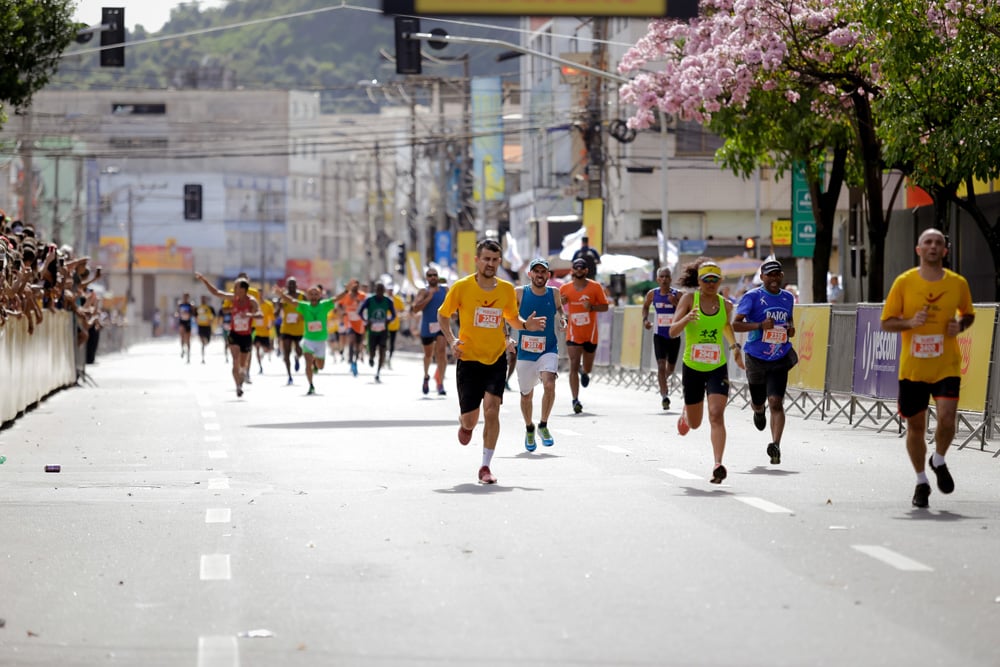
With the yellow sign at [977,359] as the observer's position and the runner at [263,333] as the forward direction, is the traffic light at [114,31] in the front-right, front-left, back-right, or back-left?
front-left

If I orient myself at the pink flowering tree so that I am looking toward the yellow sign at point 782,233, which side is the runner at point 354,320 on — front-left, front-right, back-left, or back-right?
front-left

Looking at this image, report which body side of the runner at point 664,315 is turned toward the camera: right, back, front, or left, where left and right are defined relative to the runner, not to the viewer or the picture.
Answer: front

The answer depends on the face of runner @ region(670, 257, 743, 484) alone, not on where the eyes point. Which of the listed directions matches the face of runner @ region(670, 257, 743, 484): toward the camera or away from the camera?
toward the camera

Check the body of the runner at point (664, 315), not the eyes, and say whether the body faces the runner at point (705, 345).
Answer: yes

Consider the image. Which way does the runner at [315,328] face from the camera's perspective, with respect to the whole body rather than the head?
toward the camera

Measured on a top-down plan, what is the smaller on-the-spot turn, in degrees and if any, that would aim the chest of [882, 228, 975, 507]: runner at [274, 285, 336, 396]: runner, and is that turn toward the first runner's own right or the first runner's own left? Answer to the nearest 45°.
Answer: approximately 135° to the first runner's own right

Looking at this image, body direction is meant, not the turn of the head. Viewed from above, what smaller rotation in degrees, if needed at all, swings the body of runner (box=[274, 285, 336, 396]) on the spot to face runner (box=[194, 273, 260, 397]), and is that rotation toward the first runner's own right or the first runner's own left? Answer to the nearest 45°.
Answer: approximately 45° to the first runner's own right

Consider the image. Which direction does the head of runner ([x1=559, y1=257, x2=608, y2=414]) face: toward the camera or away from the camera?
toward the camera

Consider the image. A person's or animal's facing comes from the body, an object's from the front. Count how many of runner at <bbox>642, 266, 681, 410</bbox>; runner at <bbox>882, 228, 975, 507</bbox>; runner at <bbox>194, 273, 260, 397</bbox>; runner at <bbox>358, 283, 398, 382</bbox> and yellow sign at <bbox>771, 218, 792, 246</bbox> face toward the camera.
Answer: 5

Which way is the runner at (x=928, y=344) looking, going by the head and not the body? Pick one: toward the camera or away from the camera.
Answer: toward the camera

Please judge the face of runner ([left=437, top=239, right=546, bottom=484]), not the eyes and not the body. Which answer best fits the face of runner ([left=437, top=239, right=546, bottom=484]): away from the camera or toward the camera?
toward the camera

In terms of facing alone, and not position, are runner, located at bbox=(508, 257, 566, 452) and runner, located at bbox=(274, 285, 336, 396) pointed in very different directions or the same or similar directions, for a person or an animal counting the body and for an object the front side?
same or similar directions

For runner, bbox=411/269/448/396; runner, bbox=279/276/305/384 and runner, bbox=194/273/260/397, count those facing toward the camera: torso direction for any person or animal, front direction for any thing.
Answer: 3

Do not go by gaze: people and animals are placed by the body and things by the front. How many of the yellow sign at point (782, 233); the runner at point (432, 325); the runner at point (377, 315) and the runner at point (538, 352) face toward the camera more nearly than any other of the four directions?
4

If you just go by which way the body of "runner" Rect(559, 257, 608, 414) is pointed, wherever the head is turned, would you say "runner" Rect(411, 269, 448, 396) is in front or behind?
behind

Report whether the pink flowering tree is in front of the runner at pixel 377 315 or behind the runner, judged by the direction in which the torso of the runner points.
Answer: in front

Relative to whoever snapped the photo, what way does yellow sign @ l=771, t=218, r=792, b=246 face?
facing the viewer
